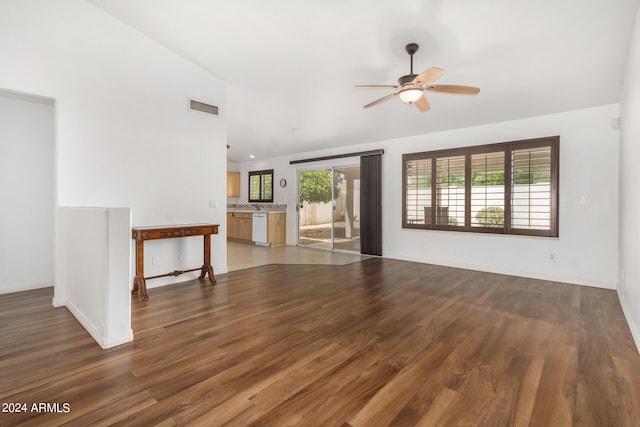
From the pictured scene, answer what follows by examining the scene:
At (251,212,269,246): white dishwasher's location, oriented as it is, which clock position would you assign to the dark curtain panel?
The dark curtain panel is roughly at 9 o'clock from the white dishwasher.

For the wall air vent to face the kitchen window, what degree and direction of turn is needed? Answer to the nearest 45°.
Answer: approximately 135° to its left

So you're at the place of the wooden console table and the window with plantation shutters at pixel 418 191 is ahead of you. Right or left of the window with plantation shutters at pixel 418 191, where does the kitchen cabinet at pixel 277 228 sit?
left

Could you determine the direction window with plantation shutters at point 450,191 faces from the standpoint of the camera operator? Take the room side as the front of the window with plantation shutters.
facing the viewer

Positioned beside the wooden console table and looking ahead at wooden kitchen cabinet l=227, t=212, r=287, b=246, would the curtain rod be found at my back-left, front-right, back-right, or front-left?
front-right

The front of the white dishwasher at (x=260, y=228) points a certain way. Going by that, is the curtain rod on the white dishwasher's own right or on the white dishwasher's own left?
on the white dishwasher's own left

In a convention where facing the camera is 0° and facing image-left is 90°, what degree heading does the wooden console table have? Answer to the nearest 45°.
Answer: approximately 315°

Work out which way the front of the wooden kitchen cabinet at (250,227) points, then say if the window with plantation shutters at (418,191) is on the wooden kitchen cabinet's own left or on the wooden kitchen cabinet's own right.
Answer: on the wooden kitchen cabinet's own left

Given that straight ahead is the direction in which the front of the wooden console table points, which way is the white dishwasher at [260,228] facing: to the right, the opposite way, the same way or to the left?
to the right

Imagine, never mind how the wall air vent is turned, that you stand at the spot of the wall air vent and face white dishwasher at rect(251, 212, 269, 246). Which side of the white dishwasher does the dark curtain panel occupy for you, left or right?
right

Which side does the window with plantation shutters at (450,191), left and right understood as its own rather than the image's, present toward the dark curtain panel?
right

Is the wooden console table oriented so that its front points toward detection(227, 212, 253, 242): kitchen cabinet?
no

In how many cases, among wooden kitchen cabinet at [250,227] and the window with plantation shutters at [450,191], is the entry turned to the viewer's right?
0

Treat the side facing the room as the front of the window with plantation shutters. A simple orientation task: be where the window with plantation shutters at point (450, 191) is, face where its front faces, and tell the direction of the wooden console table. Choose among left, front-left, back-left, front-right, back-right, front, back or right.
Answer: front-right

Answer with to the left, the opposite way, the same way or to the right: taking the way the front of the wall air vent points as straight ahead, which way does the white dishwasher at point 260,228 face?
to the right

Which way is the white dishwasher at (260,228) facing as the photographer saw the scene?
facing the viewer and to the left of the viewer

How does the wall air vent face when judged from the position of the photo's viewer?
facing the viewer and to the right of the viewer

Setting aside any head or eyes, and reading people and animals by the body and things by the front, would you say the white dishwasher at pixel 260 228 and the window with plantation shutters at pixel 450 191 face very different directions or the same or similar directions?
same or similar directions

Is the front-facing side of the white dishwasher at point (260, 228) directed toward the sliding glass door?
no

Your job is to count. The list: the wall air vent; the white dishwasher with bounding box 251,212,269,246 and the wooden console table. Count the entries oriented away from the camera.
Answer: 0
